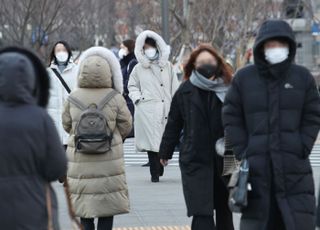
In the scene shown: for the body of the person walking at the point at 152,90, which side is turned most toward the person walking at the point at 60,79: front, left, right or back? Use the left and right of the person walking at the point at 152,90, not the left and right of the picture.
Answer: right

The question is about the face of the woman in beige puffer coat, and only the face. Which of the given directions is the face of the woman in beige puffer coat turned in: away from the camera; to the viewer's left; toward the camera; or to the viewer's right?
away from the camera

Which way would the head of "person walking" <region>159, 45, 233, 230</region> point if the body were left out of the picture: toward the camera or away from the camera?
toward the camera

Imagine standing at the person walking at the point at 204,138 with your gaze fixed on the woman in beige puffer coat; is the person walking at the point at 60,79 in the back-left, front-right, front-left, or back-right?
front-right

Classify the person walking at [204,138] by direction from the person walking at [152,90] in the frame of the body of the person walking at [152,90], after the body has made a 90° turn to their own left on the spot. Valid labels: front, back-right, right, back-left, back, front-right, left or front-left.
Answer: right

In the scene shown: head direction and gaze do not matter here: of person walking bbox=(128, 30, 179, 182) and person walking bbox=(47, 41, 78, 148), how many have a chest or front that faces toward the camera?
2

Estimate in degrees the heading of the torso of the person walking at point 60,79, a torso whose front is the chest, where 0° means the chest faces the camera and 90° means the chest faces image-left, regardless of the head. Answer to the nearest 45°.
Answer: approximately 0°

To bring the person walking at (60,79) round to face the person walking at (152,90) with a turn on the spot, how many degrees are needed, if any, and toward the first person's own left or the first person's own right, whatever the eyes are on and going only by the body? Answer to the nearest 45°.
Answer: approximately 90° to the first person's own left

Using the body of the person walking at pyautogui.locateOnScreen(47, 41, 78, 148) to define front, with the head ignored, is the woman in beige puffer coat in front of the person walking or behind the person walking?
in front

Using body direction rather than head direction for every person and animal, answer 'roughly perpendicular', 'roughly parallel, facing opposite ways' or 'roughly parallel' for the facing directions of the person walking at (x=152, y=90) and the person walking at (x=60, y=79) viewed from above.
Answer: roughly parallel

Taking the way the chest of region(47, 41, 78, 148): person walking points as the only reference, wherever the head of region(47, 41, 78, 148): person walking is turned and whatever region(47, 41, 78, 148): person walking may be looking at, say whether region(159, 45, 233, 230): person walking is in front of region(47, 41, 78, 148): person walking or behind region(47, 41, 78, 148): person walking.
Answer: in front
